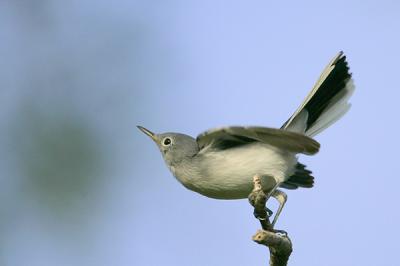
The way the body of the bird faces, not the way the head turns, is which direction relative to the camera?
to the viewer's left
